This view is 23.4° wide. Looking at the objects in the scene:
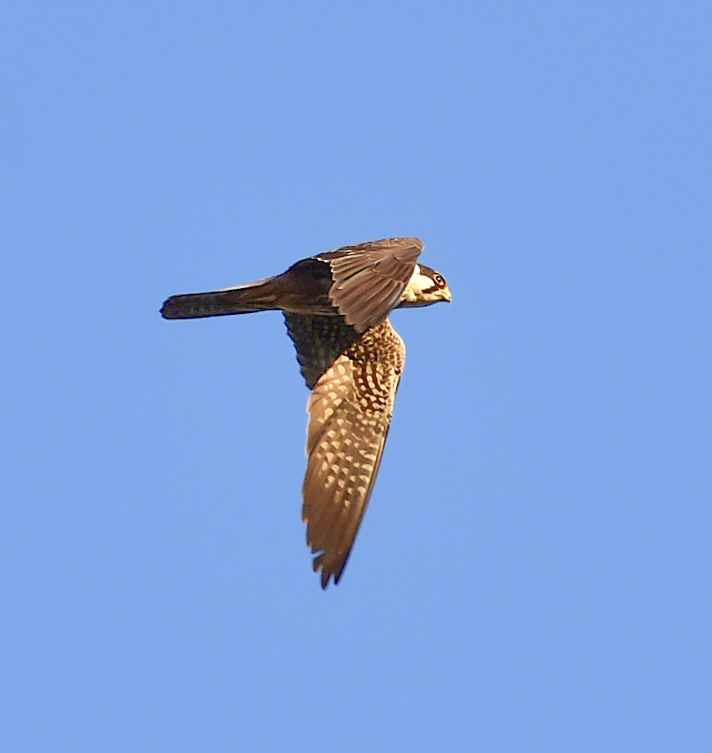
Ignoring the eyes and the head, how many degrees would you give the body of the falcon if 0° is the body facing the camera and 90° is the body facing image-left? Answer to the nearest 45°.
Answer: approximately 270°
